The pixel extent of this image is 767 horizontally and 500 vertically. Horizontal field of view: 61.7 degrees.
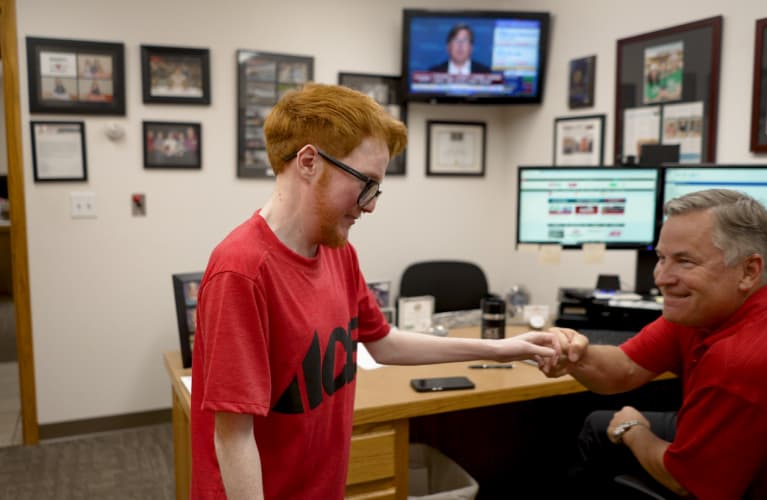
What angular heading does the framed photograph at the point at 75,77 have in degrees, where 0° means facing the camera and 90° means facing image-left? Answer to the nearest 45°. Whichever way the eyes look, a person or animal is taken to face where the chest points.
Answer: approximately 0°

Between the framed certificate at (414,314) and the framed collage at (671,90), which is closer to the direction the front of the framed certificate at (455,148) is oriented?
the framed certificate

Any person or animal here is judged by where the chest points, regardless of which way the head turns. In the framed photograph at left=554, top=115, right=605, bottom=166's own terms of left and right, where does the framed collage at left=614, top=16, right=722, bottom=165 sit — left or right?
on its left

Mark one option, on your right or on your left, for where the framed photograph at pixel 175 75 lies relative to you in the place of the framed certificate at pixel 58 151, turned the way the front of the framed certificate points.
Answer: on your left

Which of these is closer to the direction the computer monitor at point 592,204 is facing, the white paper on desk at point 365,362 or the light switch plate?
the white paper on desk

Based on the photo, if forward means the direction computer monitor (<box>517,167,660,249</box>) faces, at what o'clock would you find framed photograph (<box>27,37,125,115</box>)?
The framed photograph is roughly at 3 o'clock from the computer monitor.

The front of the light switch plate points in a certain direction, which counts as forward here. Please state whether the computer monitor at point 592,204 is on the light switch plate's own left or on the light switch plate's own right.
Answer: on the light switch plate's own left

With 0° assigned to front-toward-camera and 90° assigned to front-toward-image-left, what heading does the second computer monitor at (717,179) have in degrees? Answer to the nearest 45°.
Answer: approximately 0°

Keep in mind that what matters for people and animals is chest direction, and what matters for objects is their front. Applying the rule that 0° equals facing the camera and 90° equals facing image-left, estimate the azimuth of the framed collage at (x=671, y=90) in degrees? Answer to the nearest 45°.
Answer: approximately 45°
